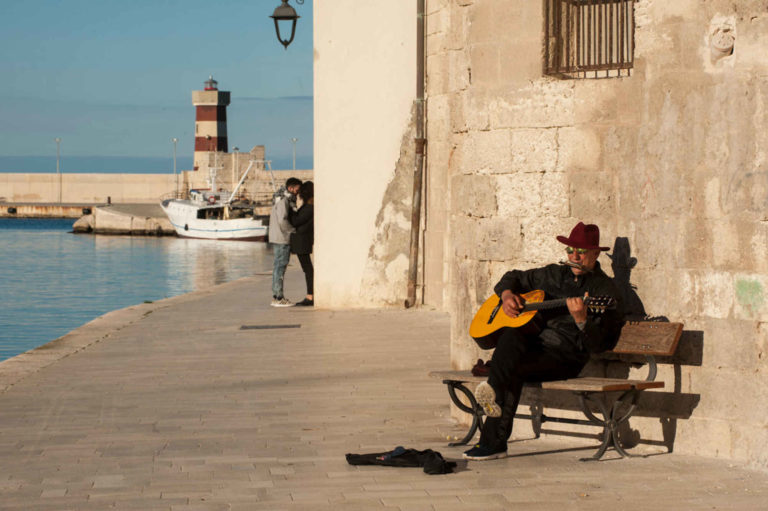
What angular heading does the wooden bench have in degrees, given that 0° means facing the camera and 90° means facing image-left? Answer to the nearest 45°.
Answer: approximately 45°

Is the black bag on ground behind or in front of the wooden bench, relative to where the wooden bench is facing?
in front

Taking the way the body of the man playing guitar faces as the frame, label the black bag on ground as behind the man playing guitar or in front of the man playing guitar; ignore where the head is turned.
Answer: in front

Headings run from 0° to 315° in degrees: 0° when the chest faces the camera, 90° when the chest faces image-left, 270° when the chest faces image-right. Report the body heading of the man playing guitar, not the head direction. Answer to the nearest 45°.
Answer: approximately 45°
